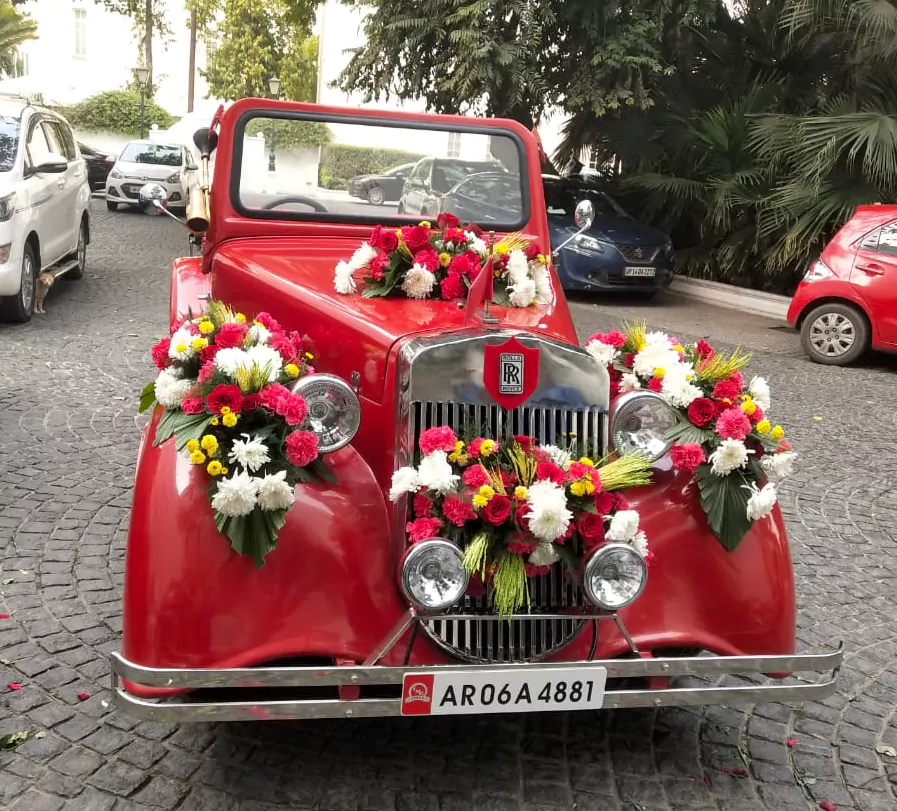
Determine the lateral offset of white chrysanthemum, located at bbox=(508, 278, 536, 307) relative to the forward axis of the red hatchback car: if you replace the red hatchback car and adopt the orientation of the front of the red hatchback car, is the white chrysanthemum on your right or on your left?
on your right

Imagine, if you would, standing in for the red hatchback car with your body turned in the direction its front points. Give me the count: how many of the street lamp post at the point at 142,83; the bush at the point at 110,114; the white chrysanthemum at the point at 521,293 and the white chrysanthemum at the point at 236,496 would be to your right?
2

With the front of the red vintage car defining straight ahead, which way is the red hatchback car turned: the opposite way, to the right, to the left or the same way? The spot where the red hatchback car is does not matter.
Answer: to the left

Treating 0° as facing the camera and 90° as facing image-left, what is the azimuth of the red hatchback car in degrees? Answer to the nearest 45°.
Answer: approximately 270°

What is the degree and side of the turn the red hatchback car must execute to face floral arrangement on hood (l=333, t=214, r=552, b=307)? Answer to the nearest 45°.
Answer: approximately 90° to its right

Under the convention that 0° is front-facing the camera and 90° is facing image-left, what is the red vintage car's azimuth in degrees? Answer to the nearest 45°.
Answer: approximately 0°

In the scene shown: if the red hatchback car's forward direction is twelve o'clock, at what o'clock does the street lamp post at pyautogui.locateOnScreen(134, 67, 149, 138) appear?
The street lamp post is roughly at 7 o'clock from the red hatchback car.

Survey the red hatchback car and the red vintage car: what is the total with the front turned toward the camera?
1

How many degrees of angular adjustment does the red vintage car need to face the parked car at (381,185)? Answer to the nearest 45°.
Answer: approximately 180°

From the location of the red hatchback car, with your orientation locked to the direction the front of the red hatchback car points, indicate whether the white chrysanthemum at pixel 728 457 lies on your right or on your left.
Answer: on your right
